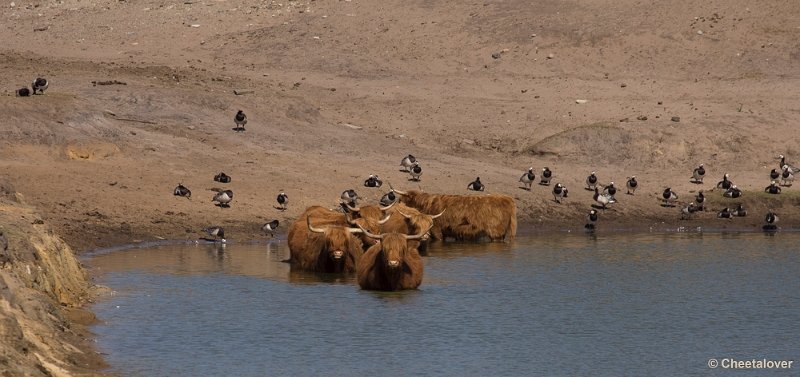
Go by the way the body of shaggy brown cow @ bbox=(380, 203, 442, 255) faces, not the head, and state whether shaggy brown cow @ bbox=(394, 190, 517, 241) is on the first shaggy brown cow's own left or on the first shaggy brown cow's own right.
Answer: on the first shaggy brown cow's own left

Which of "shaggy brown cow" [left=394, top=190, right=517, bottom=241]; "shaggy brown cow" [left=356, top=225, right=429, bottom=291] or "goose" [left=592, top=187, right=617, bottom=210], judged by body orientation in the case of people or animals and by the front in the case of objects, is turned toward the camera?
"shaggy brown cow" [left=356, top=225, right=429, bottom=291]

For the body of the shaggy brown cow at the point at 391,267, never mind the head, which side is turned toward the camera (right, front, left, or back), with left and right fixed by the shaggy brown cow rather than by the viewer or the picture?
front

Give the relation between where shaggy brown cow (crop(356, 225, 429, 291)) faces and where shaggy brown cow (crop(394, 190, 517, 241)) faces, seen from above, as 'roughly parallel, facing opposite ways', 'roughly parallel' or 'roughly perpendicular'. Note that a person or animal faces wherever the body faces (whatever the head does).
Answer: roughly perpendicular

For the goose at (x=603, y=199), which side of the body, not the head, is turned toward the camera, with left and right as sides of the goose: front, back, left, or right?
left

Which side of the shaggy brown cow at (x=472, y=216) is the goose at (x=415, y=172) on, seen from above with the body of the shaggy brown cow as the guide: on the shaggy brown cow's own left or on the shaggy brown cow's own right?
on the shaggy brown cow's own right

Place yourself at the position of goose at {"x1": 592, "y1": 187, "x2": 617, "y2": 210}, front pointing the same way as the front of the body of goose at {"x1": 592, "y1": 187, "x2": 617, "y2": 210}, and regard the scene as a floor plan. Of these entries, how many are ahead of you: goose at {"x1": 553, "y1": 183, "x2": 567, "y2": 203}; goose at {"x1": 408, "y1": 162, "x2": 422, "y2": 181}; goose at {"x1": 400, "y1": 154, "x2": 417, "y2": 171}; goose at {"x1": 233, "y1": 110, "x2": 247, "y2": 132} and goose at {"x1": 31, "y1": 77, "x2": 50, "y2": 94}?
5

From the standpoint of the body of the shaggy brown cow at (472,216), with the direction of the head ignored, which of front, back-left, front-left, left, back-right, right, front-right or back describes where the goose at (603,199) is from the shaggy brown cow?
back-right

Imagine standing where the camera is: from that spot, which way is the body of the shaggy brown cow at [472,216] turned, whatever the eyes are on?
to the viewer's left

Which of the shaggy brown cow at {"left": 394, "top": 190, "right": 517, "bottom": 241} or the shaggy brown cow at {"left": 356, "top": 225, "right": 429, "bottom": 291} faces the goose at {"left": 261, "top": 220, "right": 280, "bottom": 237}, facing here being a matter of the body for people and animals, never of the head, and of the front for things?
the shaggy brown cow at {"left": 394, "top": 190, "right": 517, "bottom": 241}

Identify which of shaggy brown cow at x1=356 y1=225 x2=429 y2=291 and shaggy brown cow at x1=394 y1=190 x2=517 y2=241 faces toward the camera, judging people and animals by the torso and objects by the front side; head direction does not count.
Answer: shaggy brown cow at x1=356 y1=225 x2=429 y2=291

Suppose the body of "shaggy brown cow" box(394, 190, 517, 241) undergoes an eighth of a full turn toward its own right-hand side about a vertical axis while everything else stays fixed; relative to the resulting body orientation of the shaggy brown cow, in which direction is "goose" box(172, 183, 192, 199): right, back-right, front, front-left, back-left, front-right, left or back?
front-left

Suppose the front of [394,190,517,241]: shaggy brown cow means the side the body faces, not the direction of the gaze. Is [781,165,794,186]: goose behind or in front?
behind
